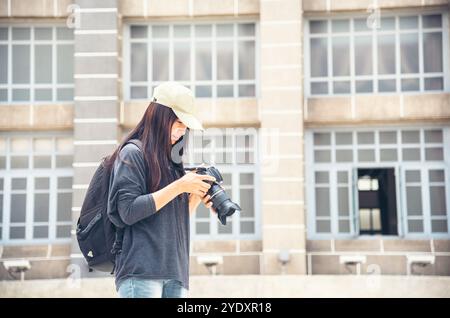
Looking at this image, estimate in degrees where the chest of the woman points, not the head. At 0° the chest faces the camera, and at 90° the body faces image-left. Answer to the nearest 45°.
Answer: approximately 270°

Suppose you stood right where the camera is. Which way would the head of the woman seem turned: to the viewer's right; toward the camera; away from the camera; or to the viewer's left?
to the viewer's right
